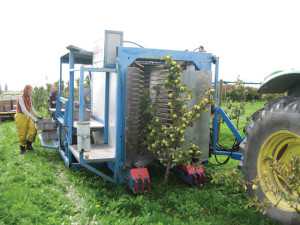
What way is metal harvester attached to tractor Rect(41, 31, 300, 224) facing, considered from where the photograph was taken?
facing the viewer and to the right of the viewer

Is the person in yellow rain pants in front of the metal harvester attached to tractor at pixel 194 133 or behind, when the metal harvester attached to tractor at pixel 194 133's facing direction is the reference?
behind
